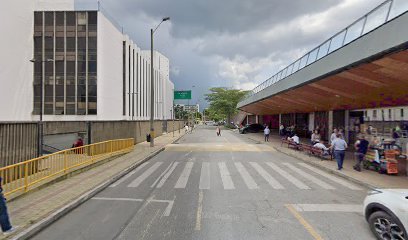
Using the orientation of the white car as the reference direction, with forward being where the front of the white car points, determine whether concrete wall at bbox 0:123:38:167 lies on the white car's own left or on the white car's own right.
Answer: on the white car's own left

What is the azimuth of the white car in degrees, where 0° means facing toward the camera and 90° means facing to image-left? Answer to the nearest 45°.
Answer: approximately 135°

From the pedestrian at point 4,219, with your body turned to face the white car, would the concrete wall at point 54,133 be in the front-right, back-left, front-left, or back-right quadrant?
back-left

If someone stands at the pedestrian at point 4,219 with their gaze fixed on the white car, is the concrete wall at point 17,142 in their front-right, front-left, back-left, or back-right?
back-left
